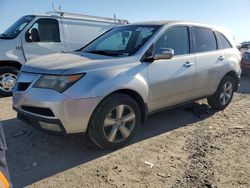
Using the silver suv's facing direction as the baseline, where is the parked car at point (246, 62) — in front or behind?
behind

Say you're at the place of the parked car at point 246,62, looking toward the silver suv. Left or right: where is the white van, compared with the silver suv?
right

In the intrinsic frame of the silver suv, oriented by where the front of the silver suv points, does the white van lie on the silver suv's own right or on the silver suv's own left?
on the silver suv's own right
